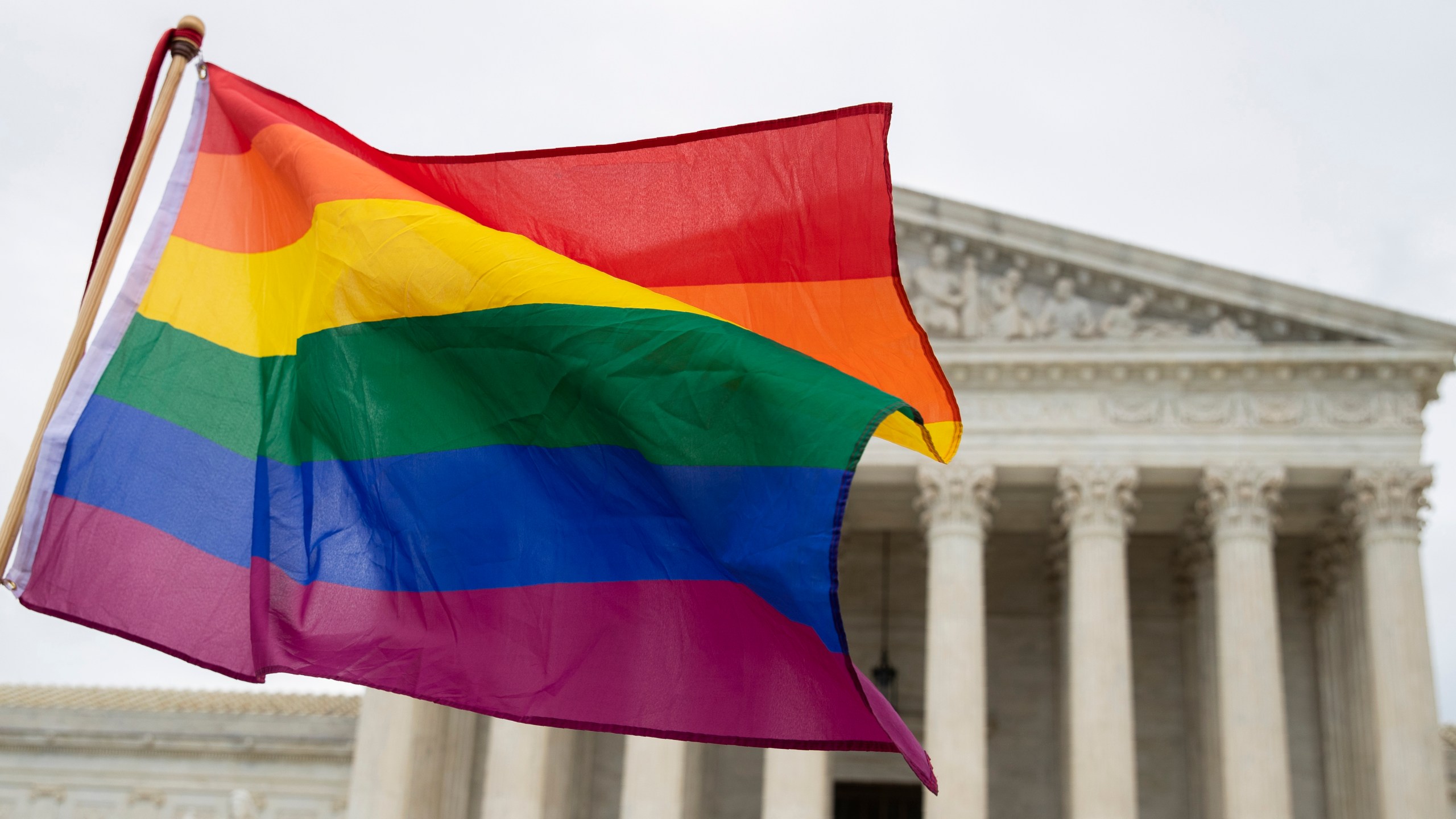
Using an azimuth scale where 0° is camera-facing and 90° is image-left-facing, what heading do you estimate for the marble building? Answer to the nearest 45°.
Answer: approximately 0°

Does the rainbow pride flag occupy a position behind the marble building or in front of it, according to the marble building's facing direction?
in front

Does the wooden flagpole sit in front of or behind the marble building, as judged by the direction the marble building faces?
in front
